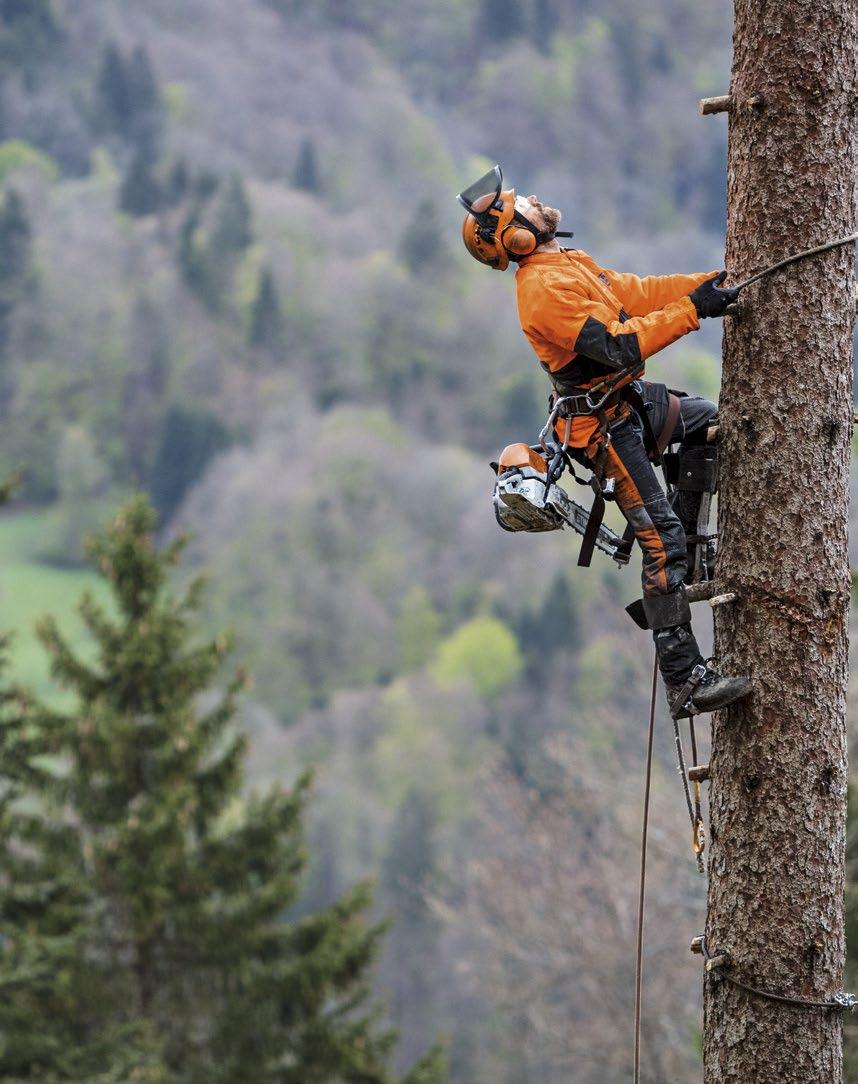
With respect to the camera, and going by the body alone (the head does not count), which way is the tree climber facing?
to the viewer's right
